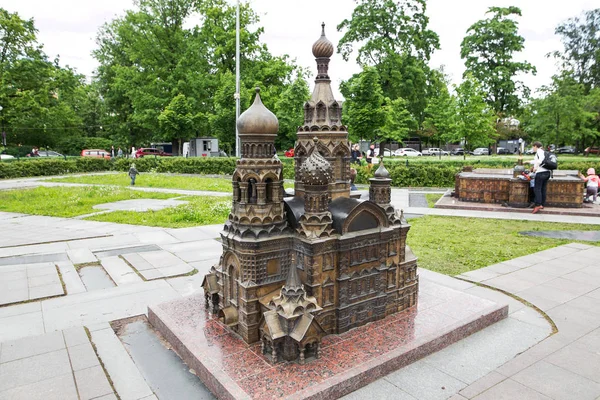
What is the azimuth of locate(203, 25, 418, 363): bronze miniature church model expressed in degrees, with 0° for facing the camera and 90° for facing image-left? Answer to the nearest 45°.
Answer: approximately 45°

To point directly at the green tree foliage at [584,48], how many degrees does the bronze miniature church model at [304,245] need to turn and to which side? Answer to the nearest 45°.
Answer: approximately 180°

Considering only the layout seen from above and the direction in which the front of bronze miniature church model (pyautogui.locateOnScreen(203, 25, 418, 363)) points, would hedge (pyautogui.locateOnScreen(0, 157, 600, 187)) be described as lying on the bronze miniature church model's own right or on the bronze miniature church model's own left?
on the bronze miniature church model's own right

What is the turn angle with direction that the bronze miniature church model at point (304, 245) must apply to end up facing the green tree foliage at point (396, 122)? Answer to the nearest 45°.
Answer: approximately 135° to its right
